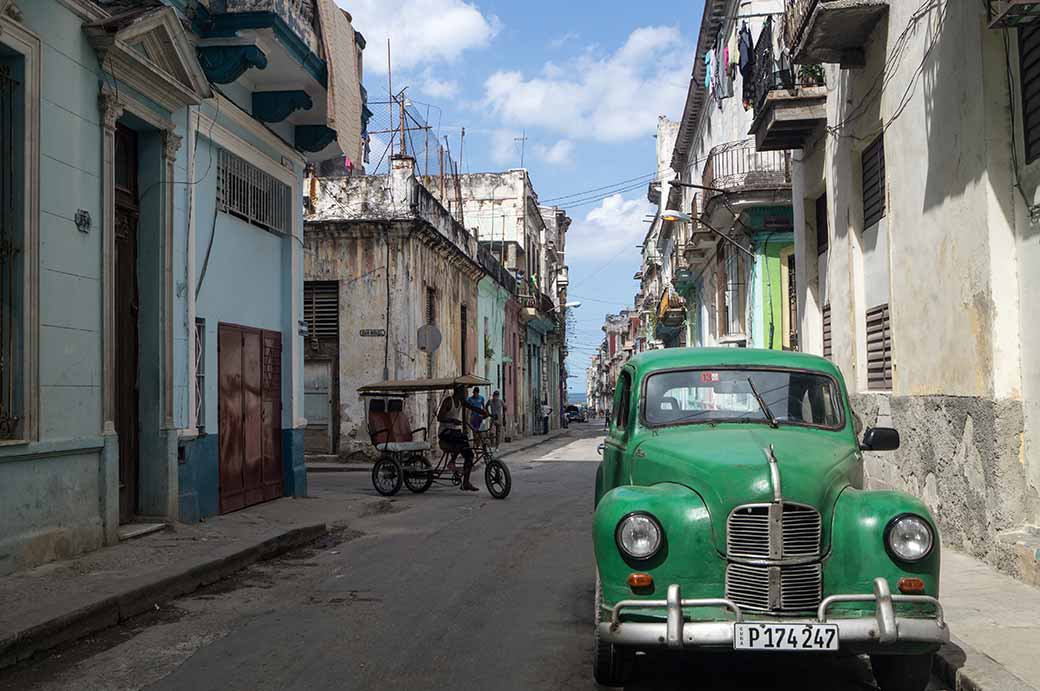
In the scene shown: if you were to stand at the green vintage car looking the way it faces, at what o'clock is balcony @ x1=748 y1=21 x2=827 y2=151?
The balcony is roughly at 6 o'clock from the green vintage car.

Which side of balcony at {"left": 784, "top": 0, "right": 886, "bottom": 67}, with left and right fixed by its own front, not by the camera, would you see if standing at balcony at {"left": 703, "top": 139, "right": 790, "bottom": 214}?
right

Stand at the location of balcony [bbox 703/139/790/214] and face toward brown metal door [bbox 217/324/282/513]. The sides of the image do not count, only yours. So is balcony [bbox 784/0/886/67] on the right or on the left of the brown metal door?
left

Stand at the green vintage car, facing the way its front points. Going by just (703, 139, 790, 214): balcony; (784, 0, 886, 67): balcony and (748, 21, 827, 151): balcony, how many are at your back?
3

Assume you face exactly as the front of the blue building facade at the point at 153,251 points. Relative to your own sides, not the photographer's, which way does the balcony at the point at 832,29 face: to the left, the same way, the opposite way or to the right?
the opposite way

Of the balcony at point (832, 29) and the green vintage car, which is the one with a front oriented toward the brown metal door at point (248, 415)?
the balcony

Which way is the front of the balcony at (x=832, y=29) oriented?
to the viewer's left

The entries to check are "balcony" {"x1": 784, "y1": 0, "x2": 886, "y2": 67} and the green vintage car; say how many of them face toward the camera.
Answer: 1
